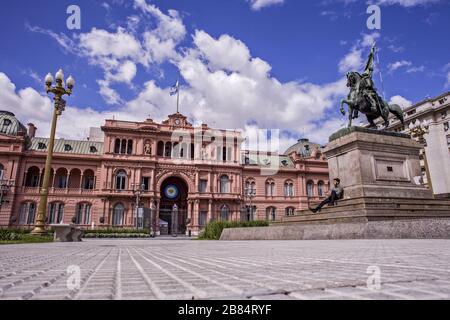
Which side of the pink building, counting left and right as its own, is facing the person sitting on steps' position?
front

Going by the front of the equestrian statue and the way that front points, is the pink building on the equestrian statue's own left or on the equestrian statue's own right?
on the equestrian statue's own right

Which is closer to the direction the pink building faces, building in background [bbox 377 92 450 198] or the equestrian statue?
the equestrian statue

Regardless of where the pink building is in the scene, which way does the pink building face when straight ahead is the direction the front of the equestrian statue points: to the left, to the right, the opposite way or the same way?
to the left

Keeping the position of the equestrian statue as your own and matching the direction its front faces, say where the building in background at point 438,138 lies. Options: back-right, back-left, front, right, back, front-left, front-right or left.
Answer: back-right

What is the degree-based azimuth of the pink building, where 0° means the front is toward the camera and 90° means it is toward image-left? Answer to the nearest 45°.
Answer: approximately 0°

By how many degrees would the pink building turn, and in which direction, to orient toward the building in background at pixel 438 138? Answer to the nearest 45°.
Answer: approximately 90° to its left

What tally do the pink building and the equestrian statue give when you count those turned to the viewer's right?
0
